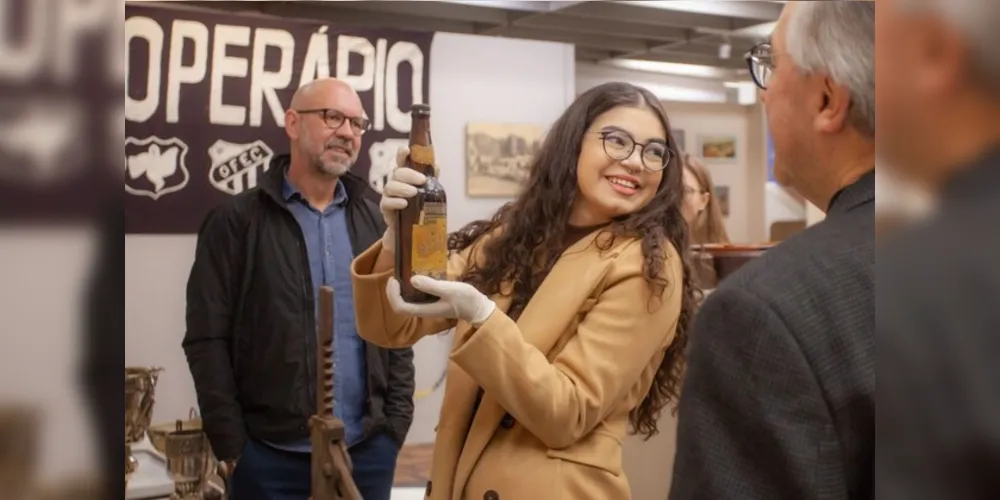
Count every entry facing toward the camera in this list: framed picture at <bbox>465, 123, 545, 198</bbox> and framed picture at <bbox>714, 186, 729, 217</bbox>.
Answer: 2

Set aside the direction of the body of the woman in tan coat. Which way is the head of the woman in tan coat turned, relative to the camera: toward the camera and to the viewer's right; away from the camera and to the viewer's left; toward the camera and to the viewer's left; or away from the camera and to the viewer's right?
toward the camera and to the viewer's right

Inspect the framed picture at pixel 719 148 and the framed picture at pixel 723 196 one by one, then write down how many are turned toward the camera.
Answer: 2

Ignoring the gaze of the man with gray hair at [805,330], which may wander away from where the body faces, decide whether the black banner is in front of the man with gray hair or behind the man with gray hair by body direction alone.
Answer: in front

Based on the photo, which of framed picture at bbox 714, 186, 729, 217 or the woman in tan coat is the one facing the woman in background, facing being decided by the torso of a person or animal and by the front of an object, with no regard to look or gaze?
the framed picture

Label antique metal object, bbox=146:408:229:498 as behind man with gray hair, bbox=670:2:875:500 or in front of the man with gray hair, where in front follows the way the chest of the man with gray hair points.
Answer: in front

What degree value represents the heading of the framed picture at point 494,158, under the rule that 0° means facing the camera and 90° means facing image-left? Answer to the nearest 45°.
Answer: approximately 0°

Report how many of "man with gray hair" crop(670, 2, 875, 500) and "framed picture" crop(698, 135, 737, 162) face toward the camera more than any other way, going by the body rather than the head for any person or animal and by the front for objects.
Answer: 1

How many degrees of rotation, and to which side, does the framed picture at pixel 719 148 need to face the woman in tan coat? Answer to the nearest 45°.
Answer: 0° — it already faces them

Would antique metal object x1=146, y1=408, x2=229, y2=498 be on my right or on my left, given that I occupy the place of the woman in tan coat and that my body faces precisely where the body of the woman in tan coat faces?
on my right
